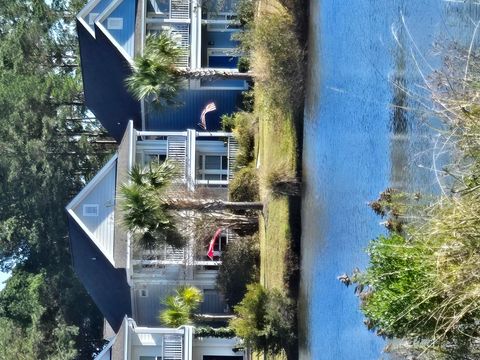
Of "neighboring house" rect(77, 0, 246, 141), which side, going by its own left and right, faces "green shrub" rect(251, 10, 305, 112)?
front

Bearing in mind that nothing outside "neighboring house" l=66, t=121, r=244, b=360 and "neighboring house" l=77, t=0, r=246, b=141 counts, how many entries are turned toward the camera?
2

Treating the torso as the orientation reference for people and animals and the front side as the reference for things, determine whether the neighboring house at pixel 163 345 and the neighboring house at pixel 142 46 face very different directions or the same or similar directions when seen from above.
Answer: same or similar directions

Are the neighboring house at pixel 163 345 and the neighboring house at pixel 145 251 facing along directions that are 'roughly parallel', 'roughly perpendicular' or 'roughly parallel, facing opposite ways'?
roughly parallel

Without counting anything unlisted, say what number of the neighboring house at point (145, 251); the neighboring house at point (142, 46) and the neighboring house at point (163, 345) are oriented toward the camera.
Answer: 3

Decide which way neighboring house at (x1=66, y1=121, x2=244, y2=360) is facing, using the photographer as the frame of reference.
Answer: facing the viewer

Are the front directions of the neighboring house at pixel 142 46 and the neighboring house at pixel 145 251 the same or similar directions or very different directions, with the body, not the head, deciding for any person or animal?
same or similar directions

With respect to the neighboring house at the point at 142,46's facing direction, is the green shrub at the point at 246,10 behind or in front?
in front

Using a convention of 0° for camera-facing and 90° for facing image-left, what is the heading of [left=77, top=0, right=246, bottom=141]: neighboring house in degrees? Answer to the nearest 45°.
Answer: approximately 0°
